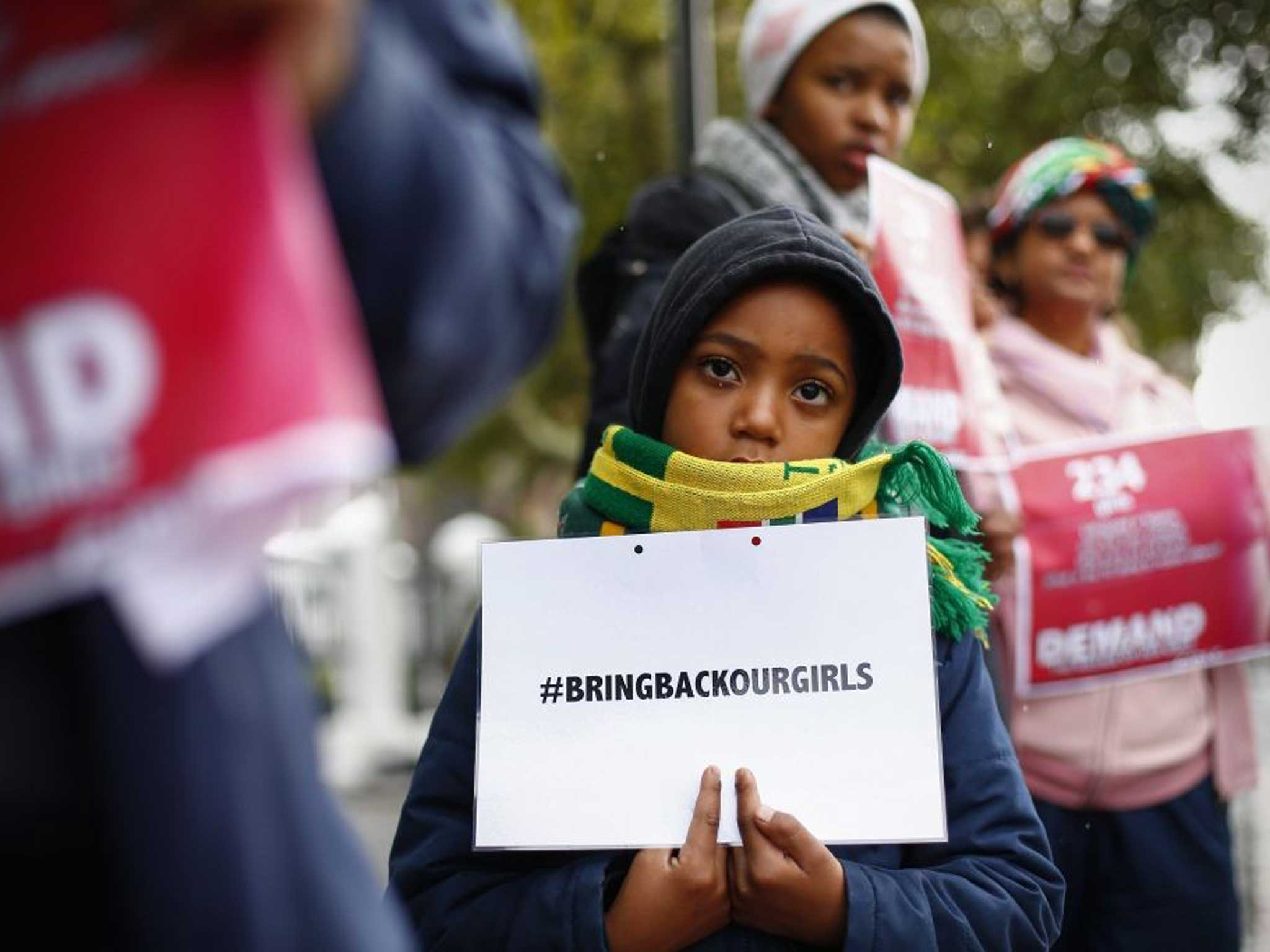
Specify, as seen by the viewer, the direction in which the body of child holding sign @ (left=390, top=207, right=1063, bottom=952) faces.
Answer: toward the camera

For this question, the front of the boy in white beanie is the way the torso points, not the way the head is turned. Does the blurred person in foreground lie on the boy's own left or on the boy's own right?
on the boy's own right

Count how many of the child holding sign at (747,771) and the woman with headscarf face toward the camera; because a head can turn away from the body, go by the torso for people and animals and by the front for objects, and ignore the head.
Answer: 2

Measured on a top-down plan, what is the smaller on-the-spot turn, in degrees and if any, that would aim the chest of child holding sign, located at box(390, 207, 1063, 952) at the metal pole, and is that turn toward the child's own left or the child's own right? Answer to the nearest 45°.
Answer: approximately 180°

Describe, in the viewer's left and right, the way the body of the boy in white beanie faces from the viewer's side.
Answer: facing the viewer and to the right of the viewer

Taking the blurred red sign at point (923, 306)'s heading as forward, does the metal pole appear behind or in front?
behind

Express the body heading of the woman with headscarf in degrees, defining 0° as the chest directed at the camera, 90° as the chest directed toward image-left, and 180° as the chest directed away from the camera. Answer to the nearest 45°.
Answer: approximately 0°

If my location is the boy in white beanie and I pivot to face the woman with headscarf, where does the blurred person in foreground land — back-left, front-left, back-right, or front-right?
back-right
